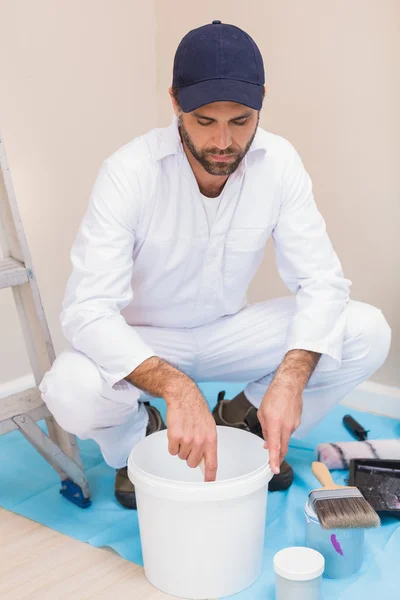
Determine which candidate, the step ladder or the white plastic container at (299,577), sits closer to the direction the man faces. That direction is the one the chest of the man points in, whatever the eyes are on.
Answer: the white plastic container

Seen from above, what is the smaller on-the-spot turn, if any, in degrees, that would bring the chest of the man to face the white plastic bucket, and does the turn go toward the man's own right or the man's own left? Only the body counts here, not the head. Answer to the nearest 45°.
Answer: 0° — they already face it

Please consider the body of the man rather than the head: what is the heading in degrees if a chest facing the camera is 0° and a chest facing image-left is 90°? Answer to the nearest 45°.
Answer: approximately 0°

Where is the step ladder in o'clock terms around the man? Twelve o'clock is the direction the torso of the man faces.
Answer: The step ladder is roughly at 3 o'clock from the man.

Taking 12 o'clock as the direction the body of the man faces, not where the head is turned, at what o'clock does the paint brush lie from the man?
The paint brush is roughly at 11 o'clock from the man.

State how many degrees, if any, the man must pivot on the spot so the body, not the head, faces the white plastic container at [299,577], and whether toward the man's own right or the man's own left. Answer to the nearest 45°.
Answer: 0° — they already face it
